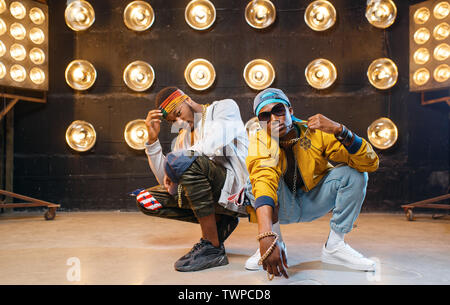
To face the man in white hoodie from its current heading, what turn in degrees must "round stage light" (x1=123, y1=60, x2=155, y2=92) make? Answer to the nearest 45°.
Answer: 0° — it already faces them

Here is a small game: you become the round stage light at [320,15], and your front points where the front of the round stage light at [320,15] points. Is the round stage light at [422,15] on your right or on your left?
on your left

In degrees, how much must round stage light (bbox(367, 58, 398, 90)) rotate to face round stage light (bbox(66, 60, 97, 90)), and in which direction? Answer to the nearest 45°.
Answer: approximately 90° to its right

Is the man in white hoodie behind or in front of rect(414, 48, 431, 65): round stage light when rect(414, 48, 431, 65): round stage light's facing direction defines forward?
in front

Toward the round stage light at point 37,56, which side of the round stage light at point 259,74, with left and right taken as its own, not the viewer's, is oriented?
right

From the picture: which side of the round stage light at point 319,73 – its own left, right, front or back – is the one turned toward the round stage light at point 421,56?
left

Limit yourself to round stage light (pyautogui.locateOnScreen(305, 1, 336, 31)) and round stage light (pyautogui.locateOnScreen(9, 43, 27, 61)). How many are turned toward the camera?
2

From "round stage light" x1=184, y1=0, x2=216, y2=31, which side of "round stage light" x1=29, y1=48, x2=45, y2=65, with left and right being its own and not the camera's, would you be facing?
left
